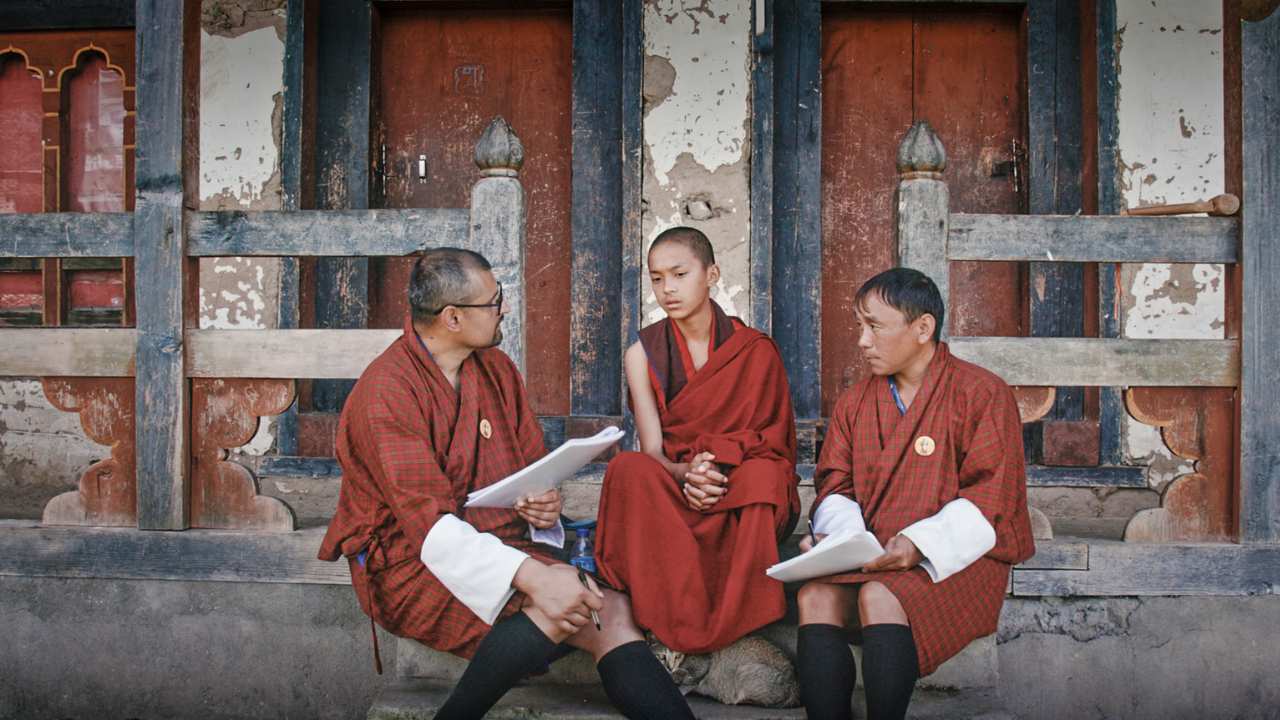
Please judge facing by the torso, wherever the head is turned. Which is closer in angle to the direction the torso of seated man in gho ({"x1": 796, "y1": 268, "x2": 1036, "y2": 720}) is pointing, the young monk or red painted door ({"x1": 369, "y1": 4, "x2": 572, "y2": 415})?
the young monk

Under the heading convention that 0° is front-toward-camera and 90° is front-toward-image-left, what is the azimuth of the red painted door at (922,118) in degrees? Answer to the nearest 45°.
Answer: approximately 0°

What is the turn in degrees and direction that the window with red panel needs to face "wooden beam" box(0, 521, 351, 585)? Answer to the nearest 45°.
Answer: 0° — it already faces it

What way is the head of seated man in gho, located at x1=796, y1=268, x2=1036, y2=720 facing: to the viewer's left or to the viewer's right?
to the viewer's left

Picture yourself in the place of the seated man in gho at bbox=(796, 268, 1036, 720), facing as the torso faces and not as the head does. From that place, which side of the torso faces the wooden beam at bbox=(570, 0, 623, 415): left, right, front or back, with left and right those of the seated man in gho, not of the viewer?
right

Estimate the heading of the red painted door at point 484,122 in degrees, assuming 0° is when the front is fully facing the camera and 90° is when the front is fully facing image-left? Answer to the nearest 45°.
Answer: approximately 0°

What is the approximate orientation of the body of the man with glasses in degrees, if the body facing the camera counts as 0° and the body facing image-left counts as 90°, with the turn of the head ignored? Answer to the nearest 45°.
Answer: approximately 315°

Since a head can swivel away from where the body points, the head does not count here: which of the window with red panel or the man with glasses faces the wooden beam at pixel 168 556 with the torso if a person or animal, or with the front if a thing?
the window with red panel
